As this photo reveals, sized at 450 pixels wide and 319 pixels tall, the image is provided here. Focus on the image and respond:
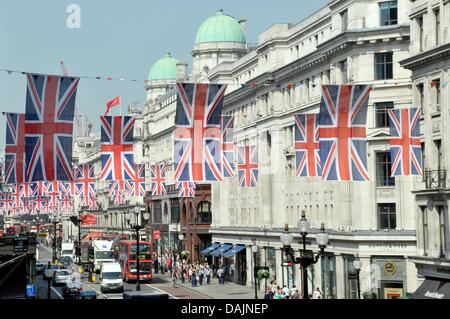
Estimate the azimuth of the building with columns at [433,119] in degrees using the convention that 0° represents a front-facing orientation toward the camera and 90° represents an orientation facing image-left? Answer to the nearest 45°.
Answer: approximately 45°

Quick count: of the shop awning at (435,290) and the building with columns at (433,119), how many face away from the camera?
0

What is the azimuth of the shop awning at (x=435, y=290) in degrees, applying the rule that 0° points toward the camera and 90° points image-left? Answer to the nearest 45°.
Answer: approximately 45°

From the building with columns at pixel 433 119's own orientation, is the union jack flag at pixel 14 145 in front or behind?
in front

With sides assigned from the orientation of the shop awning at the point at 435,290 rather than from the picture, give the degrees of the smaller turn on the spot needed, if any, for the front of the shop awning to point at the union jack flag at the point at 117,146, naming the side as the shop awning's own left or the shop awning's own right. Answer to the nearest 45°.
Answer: approximately 90° to the shop awning's own right

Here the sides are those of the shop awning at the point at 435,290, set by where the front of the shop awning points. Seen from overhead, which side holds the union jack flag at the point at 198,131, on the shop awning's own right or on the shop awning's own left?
on the shop awning's own right

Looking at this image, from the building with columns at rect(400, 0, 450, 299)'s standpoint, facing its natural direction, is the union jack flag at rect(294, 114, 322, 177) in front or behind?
in front

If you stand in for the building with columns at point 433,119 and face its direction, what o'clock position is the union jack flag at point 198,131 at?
The union jack flag is roughly at 12 o'clock from the building with columns.
